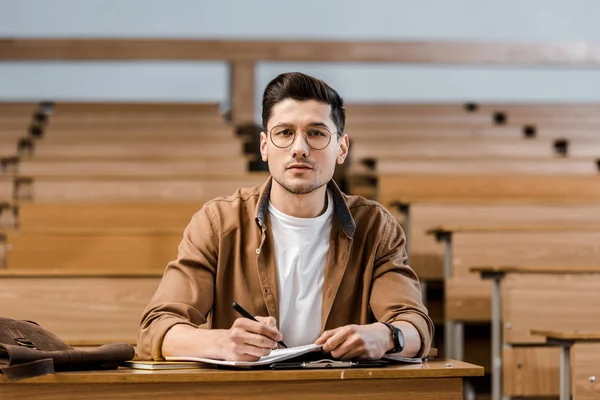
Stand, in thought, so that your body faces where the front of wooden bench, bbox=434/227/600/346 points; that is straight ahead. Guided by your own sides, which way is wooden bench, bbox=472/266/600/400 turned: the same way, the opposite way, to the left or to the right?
the same way

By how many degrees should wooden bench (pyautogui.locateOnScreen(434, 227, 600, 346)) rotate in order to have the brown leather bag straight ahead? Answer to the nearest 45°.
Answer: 0° — it already faces it

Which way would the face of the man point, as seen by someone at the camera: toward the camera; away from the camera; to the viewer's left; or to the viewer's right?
toward the camera

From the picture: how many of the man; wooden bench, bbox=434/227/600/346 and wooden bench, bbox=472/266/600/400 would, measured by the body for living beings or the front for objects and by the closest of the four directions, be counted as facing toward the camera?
3

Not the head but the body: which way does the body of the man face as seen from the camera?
toward the camera

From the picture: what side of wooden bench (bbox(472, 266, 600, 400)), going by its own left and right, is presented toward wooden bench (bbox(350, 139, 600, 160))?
back

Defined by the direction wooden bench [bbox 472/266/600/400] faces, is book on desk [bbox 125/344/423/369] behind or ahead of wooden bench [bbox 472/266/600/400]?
ahead

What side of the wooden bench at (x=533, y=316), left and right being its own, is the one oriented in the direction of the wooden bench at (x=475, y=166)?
back

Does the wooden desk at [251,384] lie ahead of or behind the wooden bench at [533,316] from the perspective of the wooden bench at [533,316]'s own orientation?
ahead

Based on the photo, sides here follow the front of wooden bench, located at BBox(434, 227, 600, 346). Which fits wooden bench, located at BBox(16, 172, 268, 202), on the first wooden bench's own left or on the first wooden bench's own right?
on the first wooden bench's own right
